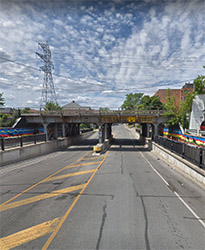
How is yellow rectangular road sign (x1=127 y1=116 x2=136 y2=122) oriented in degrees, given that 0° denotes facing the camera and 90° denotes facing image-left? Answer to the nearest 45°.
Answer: approximately 0°

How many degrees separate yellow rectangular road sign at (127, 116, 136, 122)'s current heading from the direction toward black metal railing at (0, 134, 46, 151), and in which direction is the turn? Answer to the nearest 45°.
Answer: approximately 45° to its right

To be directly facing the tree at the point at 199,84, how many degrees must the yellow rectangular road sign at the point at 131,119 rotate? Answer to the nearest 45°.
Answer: approximately 90° to its left

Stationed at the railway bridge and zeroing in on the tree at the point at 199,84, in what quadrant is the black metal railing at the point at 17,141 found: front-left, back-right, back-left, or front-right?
back-right
